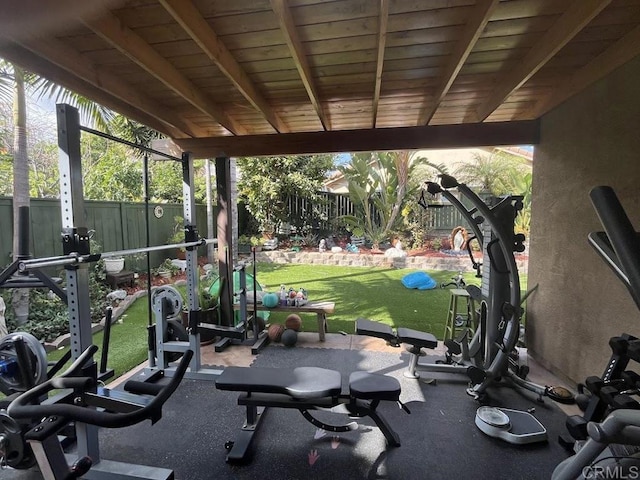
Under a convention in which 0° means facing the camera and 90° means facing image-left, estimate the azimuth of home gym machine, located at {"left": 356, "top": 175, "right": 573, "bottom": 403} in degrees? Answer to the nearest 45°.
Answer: approximately 90°

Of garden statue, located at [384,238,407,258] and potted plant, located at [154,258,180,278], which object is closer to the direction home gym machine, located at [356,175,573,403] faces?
the potted plant

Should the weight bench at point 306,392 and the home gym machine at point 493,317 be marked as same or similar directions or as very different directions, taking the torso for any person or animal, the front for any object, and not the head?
very different directions

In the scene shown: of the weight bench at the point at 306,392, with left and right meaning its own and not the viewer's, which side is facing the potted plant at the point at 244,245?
left

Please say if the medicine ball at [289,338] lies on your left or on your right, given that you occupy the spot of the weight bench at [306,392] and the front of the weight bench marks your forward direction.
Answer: on your left

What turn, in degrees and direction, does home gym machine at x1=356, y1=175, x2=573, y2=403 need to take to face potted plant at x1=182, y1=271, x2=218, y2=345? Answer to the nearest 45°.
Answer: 0° — it already faces it

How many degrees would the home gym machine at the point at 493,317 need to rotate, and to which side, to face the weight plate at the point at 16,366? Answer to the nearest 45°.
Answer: approximately 45° to its left

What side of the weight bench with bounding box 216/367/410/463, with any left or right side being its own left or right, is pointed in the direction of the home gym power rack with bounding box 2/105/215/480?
back

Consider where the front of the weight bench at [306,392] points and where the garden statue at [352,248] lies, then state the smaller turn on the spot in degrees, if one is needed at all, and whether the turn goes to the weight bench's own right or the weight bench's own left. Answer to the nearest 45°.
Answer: approximately 90° to the weight bench's own left

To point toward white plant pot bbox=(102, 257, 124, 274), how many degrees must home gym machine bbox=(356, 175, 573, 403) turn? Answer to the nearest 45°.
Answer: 0° — it already faces it

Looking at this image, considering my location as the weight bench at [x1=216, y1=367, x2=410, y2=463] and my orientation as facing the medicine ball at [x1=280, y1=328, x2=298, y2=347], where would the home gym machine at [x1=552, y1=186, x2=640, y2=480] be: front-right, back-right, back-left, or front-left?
back-right

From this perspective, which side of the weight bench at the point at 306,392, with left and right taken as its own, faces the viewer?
right

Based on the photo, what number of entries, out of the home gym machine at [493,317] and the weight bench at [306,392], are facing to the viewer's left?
1
